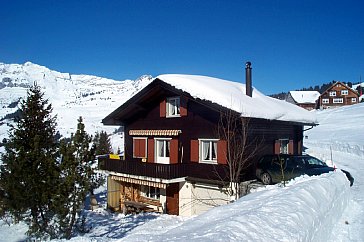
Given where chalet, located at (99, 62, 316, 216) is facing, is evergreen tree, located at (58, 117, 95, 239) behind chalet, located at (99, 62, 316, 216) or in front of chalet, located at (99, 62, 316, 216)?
in front

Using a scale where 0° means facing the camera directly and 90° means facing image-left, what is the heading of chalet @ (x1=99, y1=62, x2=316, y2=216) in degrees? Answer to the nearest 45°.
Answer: approximately 45°

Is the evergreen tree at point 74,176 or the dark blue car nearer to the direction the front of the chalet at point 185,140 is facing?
the evergreen tree

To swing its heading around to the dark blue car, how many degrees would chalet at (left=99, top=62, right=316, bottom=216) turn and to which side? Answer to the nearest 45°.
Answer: approximately 90° to its left
